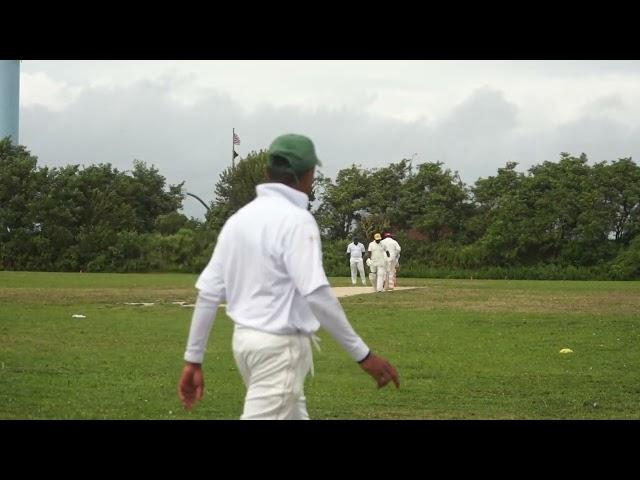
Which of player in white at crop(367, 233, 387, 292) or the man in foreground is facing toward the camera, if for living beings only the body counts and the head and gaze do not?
the player in white

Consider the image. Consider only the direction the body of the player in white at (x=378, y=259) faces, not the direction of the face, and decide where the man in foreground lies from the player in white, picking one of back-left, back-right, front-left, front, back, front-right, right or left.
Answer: front

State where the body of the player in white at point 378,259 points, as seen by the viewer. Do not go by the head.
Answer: toward the camera

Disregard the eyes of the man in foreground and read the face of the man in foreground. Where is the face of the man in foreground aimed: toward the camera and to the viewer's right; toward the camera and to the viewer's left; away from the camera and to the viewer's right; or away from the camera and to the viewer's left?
away from the camera and to the viewer's right

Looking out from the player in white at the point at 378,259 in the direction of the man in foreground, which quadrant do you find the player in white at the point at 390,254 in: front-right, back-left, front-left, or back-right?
back-left

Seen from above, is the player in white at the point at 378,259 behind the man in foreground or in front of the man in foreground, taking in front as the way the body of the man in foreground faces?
in front

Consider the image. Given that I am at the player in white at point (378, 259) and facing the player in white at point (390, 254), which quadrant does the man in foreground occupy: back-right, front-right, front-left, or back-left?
back-right

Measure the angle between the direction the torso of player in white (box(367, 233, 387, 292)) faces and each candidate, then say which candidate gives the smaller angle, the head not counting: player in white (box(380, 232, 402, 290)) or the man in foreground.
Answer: the man in foreground

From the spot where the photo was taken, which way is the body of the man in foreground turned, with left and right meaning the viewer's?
facing away from the viewer and to the right of the viewer
